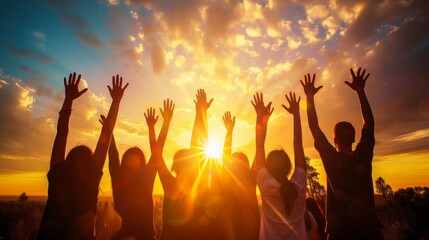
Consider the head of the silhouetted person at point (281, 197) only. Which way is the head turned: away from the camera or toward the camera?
away from the camera

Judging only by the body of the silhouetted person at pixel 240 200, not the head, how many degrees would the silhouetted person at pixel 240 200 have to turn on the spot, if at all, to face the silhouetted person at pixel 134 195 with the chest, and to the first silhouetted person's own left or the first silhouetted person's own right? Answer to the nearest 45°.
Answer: approximately 90° to the first silhouetted person's own left

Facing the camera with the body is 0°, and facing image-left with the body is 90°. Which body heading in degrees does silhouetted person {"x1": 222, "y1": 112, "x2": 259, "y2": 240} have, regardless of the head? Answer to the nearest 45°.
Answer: approximately 180°

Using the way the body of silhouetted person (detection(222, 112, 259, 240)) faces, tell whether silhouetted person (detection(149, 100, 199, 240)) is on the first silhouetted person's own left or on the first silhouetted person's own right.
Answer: on the first silhouetted person's own left

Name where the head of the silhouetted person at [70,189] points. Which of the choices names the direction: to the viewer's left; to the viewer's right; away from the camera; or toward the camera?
away from the camera

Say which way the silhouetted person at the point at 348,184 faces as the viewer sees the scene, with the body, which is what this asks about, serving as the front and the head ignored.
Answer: away from the camera

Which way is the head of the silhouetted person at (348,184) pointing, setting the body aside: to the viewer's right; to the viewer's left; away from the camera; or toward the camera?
away from the camera

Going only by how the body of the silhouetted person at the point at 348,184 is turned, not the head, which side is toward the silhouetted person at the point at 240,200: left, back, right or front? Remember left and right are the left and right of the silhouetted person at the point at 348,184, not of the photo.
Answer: left

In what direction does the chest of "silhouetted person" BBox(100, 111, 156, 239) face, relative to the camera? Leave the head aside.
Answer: away from the camera

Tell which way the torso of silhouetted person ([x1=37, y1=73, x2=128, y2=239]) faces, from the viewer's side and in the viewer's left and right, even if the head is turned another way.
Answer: facing away from the viewer
